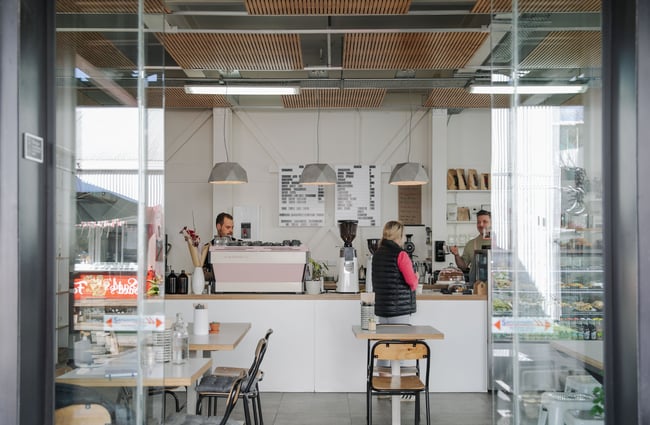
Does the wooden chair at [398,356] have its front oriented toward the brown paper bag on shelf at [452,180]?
yes

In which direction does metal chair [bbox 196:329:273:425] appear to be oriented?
to the viewer's left

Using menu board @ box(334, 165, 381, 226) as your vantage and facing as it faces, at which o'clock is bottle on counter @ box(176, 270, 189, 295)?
The bottle on counter is roughly at 1 o'clock from the menu board.

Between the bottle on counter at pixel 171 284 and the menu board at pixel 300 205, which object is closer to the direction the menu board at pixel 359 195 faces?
the bottle on counter

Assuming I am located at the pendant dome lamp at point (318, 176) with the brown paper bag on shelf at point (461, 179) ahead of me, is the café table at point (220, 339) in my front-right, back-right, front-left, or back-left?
back-right

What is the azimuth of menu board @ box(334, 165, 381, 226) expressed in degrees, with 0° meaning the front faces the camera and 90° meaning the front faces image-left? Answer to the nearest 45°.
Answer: approximately 0°

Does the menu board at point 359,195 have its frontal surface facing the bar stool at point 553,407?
yes

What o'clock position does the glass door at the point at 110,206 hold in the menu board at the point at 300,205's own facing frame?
The glass door is roughly at 12 o'clock from the menu board.

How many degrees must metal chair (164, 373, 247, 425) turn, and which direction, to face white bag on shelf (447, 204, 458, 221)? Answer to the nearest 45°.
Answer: approximately 135° to its right

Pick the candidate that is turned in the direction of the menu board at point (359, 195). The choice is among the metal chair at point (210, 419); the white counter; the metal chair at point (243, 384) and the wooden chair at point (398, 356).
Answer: the wooden chair

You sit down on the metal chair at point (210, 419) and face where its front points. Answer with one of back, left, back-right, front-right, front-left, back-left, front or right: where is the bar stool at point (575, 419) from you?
back-left

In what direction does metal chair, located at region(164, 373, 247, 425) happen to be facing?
to the viewer's left

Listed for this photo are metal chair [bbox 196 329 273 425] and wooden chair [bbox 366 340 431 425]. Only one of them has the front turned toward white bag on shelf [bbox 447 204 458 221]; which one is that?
the wooden chair

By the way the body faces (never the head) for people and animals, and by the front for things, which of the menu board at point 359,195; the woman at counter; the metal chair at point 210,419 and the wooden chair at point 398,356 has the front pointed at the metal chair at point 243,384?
the menu board

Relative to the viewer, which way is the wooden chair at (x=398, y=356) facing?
away from the camera
